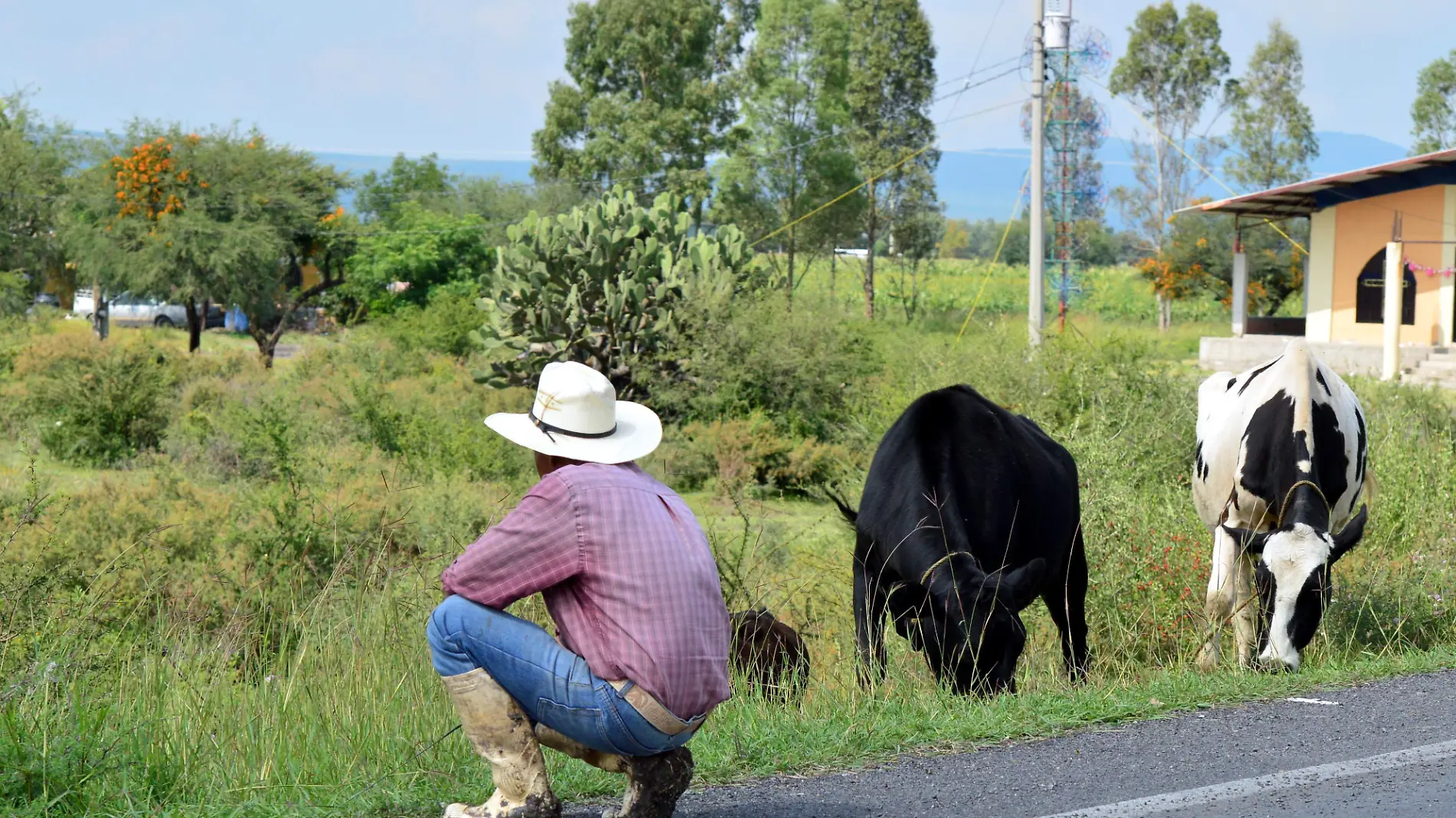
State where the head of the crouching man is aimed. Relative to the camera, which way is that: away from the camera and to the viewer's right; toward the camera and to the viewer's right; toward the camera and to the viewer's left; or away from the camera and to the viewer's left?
away from the camera and to the viewer's left

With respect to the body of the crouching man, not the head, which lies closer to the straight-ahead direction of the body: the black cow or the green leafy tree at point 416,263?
the green leafy tree

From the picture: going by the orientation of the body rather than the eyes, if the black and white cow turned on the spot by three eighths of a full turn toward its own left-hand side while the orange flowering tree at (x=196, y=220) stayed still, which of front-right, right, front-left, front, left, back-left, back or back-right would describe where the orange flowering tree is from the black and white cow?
left

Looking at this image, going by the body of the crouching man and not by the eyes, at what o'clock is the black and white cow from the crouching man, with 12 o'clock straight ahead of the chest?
The black and white cow is roughly at 3 o'clock from the crouching man.

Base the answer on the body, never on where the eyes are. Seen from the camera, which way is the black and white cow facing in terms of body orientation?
toward the camera

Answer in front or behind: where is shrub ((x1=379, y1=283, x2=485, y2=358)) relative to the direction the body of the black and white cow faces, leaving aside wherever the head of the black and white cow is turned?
behind

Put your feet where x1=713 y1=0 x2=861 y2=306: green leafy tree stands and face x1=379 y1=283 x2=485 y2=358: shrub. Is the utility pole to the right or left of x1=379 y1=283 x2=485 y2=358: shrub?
left

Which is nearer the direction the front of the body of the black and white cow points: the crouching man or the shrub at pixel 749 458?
the crouching man

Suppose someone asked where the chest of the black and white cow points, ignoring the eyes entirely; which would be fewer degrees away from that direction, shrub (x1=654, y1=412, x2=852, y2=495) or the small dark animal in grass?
the small dark animal in grass

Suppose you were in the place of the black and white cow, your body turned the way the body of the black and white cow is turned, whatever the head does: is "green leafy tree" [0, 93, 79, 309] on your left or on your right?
on your right

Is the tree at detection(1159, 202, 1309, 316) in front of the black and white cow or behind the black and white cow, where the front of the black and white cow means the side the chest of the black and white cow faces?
behind

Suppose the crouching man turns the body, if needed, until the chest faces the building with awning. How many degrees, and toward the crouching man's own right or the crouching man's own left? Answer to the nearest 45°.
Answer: approximately 90° to the crouching man's own right

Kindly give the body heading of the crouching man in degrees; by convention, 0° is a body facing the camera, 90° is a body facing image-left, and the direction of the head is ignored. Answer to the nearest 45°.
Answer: approximately 135°

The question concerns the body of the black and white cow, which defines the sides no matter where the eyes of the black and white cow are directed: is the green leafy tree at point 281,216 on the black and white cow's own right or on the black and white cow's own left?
on the black and white cow's own right
